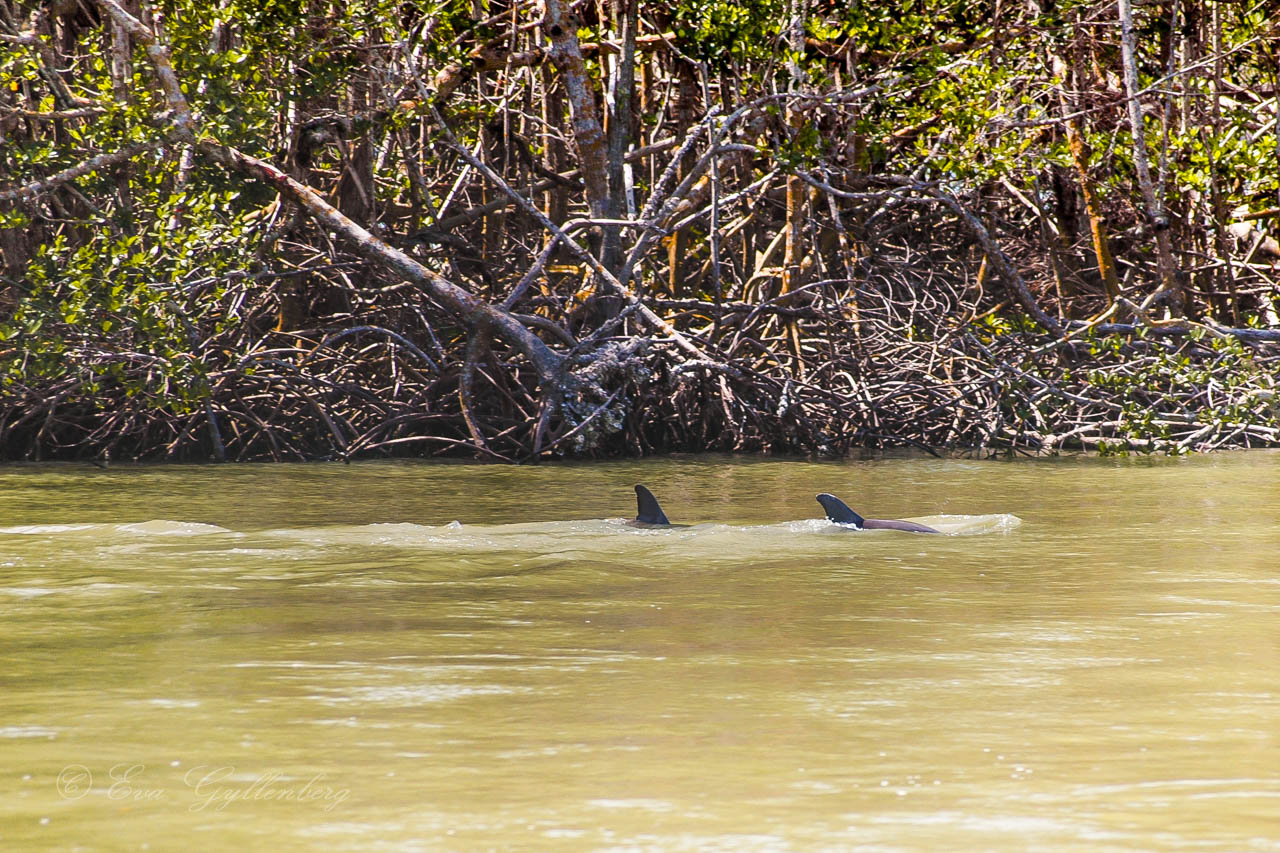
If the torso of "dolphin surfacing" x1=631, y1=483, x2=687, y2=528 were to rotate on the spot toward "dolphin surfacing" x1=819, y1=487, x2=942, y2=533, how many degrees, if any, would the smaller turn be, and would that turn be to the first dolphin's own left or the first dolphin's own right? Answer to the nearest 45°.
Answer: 0° — it already faces it

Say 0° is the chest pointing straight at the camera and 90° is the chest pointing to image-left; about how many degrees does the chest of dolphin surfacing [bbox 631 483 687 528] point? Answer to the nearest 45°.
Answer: approximately 270°
